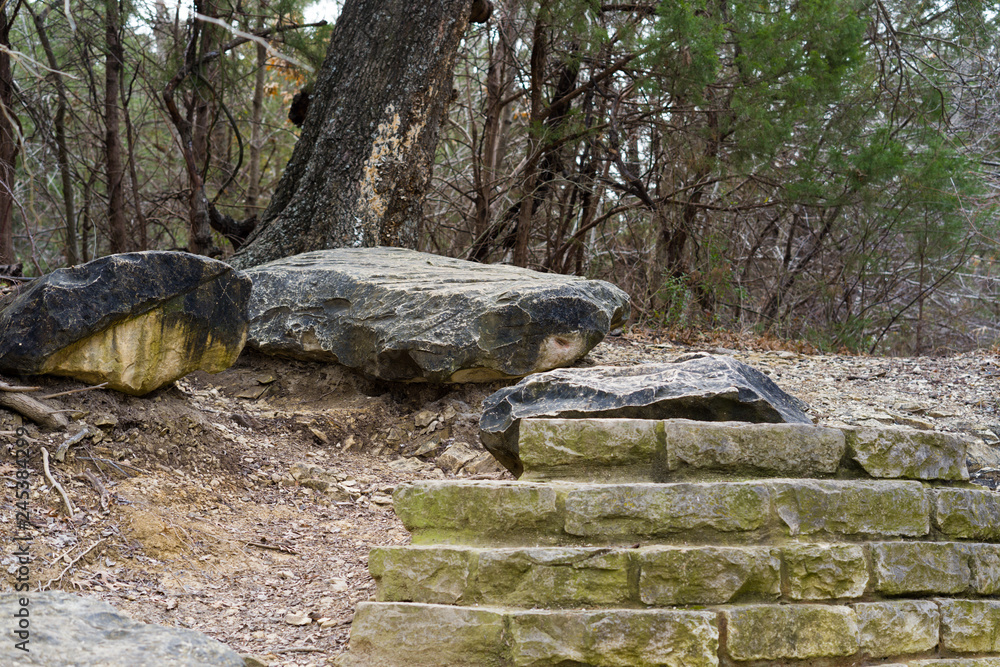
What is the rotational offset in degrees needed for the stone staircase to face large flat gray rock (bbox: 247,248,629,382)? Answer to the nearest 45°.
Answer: approximately 135° to its right

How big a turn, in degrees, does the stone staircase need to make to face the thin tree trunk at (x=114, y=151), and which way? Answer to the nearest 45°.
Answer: approximately 135° to its right

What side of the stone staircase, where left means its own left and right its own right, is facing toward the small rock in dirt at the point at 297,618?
right

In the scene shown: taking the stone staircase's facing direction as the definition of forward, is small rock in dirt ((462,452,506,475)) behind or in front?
behind

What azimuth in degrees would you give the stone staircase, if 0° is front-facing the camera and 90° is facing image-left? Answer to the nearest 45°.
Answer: approximately 0°

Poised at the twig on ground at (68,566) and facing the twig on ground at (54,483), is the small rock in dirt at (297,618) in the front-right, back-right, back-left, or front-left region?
back-right

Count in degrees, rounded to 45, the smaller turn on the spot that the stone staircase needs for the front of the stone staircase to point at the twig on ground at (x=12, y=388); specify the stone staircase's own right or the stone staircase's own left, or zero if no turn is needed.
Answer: approximately 90° to the stone staircase's own right
